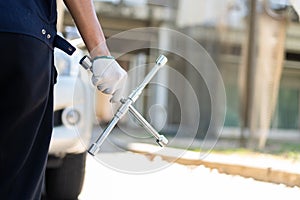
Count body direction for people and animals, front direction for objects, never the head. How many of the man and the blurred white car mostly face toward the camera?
1

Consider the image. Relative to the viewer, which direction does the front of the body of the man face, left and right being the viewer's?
facing away from the viewer

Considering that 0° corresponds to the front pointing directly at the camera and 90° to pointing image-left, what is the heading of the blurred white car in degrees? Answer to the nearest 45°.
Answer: approximately 0°

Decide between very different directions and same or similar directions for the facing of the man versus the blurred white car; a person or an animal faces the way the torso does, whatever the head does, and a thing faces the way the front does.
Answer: very different directions

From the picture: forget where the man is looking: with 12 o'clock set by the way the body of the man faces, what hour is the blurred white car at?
The blurred white car is roughly at 12 o'clock from the man.

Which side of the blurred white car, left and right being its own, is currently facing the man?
front
